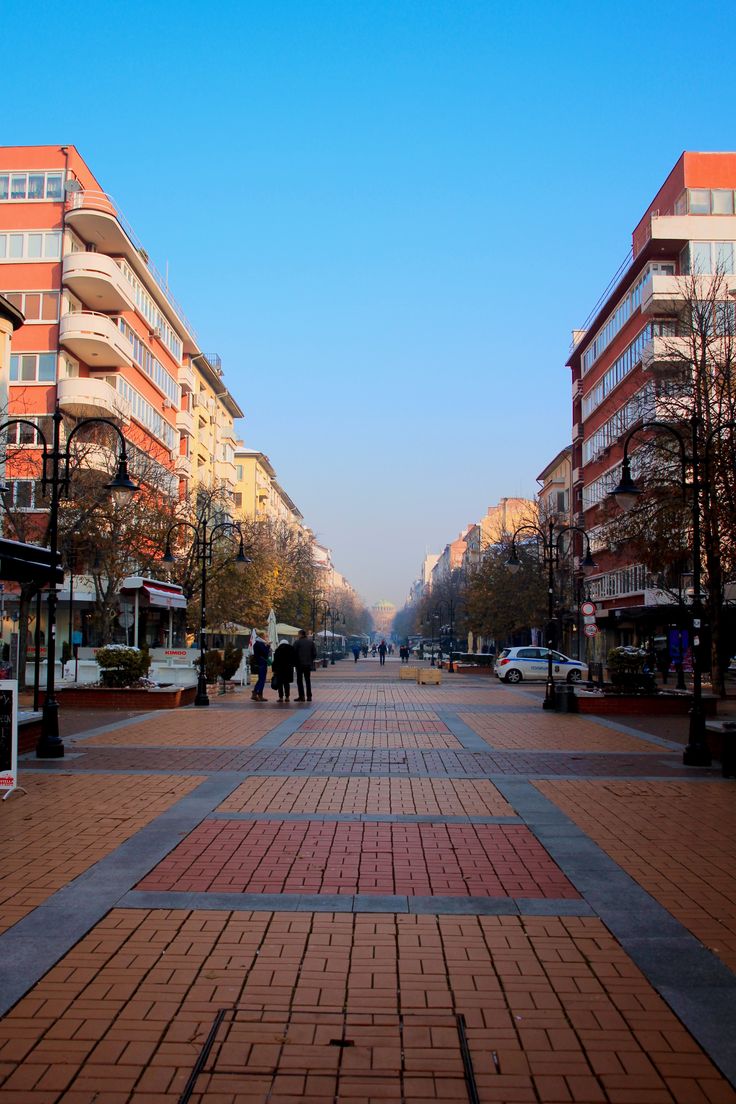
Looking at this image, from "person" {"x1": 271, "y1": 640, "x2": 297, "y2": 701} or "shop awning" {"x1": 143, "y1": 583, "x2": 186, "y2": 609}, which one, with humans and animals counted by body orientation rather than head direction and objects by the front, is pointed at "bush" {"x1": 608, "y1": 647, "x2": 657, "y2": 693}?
the shop awning

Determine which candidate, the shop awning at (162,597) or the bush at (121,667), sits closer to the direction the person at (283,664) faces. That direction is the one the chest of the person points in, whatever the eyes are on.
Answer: the shop awning

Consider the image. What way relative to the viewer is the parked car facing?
to the viewer's right

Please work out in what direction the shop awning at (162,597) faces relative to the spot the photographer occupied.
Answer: facing the viewer and to the right of the viewer

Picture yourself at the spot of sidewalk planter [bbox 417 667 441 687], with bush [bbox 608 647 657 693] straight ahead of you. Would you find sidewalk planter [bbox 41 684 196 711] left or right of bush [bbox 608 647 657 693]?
right

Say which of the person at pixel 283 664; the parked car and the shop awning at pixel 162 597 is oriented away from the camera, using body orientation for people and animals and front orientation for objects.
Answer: the person

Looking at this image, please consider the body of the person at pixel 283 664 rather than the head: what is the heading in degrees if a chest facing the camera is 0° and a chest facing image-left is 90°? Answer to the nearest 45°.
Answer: approximately 180°

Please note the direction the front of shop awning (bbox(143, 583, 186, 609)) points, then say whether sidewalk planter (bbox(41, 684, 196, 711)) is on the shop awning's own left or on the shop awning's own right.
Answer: on the shop awning's own right

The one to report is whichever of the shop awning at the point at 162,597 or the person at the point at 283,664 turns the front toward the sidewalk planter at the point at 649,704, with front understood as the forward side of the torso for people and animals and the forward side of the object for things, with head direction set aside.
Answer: the shop awning

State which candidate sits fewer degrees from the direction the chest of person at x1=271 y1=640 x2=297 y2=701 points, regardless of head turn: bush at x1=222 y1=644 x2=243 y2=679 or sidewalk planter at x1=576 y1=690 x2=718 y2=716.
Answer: the bush

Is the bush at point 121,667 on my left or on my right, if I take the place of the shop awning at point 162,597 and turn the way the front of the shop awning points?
on my right
